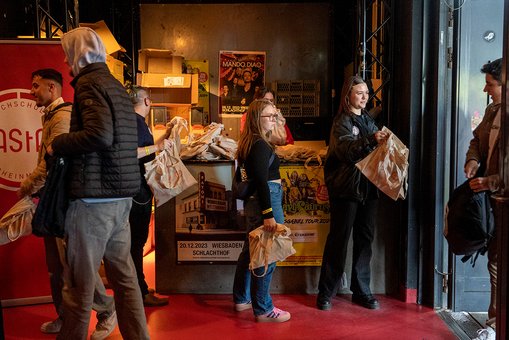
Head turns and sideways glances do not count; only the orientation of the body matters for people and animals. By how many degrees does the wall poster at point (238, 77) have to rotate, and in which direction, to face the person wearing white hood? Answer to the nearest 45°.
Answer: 0° — it already faces them

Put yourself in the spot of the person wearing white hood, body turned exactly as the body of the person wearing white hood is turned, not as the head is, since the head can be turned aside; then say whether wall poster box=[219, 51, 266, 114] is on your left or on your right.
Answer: on your right

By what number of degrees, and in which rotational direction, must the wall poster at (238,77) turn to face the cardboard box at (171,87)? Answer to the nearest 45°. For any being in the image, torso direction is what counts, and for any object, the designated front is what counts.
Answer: approximately 45° to its right

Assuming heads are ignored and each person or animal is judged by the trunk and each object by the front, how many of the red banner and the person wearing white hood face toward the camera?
1

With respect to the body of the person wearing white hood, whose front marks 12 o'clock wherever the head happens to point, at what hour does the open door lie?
The open door is roughly at 4 o'clock from the person wearing white hood.

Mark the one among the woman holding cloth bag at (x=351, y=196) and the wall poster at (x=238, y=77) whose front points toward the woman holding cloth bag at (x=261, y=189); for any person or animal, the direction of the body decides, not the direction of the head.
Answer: the wall poster
